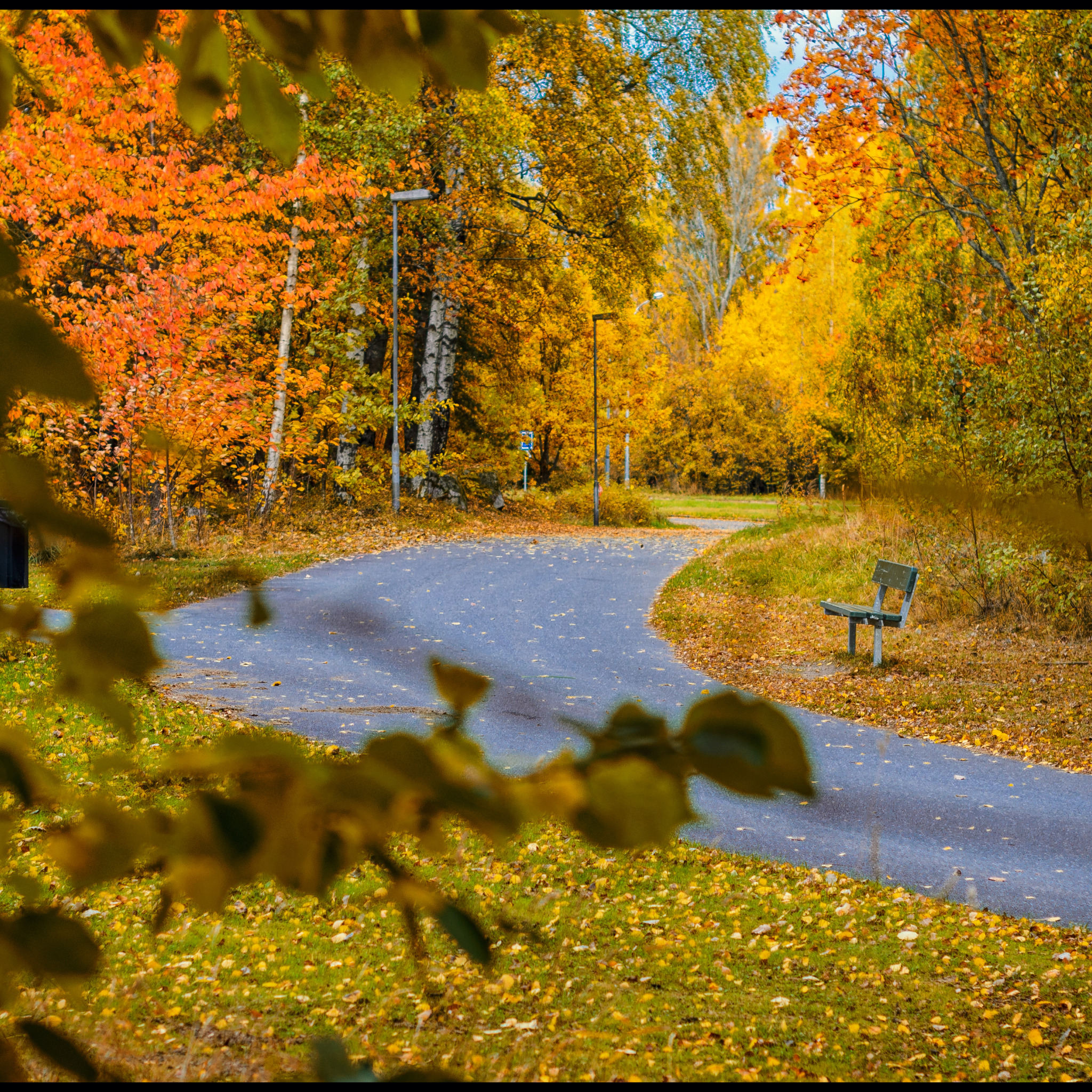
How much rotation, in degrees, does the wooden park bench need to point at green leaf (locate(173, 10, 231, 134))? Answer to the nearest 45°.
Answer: approximately 45° to its left

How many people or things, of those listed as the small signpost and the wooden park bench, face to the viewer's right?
0

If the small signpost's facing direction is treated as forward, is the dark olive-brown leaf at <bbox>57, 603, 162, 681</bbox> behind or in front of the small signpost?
in front

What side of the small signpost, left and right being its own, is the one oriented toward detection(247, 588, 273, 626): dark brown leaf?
front

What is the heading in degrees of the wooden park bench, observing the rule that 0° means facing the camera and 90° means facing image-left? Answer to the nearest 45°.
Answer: approximately 45°

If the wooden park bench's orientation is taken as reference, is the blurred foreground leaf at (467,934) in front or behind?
in front

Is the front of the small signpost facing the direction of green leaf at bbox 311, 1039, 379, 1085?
yes

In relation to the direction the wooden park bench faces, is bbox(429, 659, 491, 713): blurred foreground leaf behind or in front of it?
in front

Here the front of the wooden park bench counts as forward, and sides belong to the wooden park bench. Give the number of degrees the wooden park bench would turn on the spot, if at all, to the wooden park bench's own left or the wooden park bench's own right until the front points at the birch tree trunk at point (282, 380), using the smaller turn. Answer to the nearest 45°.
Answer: approximately 90° to the wooden park bench's own right

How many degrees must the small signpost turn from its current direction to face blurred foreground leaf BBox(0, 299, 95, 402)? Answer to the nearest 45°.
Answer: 0° — it already faces it

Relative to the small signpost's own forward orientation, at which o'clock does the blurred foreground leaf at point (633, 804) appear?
The blurred foreground leaf is roughly at 12 o'clock from the small signpost.

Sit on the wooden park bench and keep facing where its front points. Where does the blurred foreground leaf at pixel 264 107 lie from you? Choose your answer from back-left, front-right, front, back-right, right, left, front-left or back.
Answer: front-left

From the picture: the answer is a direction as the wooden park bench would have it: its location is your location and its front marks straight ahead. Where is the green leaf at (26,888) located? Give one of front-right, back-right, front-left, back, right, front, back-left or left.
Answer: front-left

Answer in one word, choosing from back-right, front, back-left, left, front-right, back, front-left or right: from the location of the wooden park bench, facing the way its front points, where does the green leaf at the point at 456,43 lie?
front-left

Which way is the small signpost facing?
toward the camera
